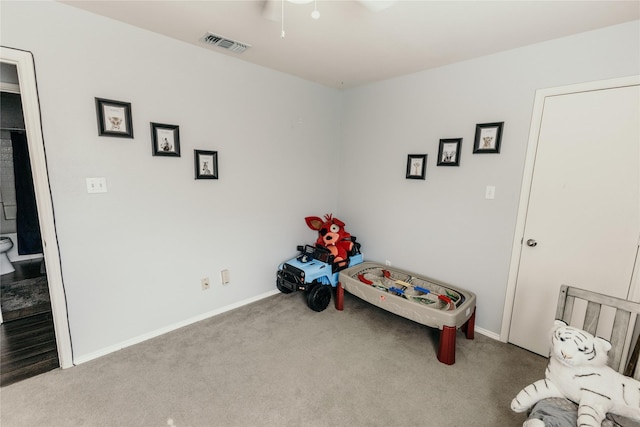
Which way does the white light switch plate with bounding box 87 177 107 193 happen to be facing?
toward the camera

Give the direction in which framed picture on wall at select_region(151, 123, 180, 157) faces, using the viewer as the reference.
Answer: facing the viewer and to the right of the viewer

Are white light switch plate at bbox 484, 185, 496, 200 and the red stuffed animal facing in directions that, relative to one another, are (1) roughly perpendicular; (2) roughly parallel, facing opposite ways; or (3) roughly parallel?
roughly parallel

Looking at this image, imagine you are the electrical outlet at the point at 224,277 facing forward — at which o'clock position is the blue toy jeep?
The blue toy jeep is roughly at 11 o'clock from the electrical outlet.

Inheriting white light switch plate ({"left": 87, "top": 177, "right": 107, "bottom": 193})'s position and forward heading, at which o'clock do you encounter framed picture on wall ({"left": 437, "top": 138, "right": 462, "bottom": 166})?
The framed picture on wall is roughly at 10 o'clock from the white light switch plate.

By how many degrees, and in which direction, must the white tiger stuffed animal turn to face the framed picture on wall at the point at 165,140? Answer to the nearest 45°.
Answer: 0° — it already faces it

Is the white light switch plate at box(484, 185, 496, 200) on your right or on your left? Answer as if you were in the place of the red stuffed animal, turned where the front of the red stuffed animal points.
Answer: on your left

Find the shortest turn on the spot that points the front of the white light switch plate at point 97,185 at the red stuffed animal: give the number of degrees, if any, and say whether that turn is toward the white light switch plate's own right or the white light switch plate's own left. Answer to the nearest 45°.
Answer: approximately 90° to the white light switch plate's own left

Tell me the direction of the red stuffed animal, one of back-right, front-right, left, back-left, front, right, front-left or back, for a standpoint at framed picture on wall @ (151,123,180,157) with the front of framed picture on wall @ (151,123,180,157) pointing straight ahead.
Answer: front-left

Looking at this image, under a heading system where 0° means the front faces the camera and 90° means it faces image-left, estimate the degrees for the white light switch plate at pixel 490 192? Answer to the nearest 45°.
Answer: approximately 0°

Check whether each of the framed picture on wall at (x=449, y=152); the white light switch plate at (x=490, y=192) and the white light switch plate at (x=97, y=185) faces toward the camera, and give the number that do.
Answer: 3

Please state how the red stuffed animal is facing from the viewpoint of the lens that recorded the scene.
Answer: facing the viewer and to the left of the viewer

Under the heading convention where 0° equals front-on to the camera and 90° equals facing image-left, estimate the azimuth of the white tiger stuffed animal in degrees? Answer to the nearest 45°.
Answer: approximately 45°
